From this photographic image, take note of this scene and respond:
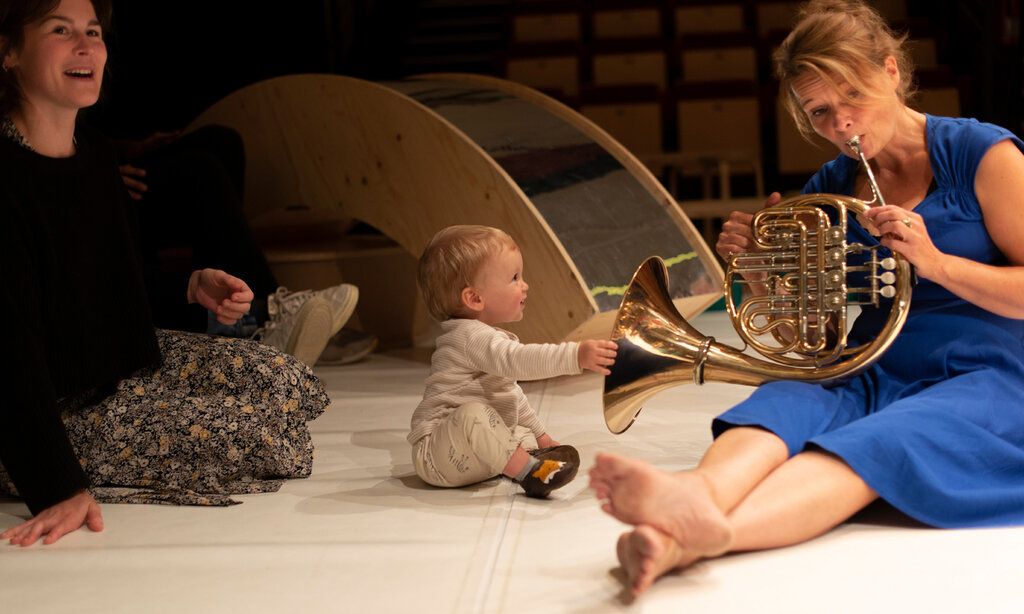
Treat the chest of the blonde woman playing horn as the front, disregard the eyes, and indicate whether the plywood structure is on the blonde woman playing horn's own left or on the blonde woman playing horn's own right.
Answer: on the blonde woman playing horn's own right

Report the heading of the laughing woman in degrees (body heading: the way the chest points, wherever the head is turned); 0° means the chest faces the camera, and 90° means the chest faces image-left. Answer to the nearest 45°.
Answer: approximately 315°

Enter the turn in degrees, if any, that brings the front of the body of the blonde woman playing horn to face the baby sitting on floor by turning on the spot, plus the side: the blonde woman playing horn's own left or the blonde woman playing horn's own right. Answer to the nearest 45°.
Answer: approximately 45° to the blonde woman playing horn's own right

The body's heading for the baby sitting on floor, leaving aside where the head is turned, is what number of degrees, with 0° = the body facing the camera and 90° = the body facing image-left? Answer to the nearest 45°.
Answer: approximately 270°

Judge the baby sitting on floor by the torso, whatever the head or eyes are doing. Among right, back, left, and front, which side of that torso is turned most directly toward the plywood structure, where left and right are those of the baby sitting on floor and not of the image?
left

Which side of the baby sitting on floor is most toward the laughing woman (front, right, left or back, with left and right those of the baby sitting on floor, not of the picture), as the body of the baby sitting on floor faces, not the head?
back

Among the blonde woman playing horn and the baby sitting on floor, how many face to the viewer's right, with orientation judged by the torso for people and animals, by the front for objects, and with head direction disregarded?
1

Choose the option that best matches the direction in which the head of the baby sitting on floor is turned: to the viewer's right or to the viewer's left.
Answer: to the viewer's right

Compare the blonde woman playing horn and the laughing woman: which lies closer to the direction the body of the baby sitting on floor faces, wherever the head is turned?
the blonde woman playing horn

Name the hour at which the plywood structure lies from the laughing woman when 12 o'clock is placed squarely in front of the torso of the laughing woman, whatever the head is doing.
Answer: The plywood structure is roughly at 9 o'clock from the laughing woman.

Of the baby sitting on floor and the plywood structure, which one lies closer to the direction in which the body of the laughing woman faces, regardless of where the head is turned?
the baby sitting on floor

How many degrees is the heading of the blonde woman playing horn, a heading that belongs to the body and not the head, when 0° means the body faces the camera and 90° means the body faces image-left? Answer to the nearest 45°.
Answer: approximately 45°
